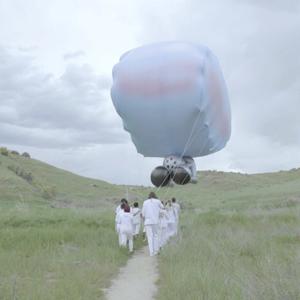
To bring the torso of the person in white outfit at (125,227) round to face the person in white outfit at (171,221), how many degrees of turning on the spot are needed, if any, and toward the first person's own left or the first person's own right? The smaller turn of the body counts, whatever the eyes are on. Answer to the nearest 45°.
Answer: approximately 45° to the first person's own right

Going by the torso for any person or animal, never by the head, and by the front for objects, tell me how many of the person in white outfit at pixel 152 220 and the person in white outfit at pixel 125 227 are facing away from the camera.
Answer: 2

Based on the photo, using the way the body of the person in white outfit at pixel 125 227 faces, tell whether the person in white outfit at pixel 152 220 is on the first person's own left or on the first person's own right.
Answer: on the first person's own right

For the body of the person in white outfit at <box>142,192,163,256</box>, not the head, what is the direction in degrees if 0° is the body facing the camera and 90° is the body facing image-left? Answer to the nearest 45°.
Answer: approximately 180°

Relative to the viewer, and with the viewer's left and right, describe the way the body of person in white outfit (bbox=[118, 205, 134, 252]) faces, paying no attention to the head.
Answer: facing away from the viewer
